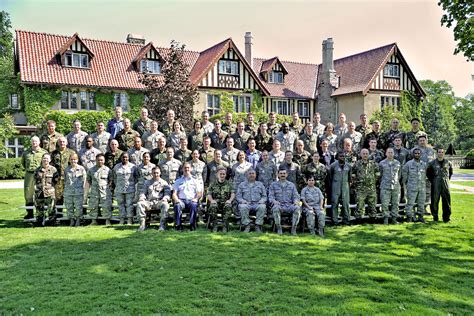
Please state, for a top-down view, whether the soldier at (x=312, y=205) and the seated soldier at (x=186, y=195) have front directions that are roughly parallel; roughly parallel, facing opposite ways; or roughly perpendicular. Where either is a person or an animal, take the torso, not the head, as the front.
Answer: roughly parallel

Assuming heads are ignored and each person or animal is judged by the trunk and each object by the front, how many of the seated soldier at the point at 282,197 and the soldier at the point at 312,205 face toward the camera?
2

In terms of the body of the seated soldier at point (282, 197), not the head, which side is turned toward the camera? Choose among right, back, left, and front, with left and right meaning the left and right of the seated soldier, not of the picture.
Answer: front

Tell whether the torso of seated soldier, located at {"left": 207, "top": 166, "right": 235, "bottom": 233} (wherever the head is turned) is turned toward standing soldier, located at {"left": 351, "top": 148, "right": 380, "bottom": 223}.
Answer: no

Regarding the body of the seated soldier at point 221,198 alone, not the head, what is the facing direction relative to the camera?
toward the camera

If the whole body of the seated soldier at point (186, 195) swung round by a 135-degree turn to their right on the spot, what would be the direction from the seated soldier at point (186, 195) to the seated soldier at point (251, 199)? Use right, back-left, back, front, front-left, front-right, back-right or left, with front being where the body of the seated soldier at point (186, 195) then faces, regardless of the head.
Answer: back-right

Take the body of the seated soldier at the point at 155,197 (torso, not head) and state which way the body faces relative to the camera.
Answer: toward the camera

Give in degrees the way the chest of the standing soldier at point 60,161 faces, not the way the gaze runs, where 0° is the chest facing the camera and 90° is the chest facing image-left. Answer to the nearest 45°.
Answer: approximately 0°

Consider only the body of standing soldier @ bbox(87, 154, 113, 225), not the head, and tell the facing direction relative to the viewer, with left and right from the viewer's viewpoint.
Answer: facing the viewer

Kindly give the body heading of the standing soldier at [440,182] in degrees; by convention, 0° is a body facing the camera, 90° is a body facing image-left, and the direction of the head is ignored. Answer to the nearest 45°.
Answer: approximately 0°

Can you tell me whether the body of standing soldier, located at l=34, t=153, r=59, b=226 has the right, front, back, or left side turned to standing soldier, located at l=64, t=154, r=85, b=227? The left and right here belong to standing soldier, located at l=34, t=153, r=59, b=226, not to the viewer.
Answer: left

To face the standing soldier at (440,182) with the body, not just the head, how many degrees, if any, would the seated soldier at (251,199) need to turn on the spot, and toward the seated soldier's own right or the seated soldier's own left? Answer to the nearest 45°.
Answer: approximately 90° to the seated soldier's own left

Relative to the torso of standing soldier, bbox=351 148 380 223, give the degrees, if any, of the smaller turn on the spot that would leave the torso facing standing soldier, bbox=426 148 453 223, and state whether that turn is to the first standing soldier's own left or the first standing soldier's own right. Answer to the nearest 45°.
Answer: approximately 135° to the first standing soldier's own left

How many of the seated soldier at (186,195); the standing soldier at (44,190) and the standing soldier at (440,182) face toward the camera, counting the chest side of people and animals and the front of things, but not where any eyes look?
3
